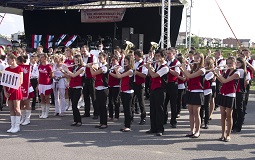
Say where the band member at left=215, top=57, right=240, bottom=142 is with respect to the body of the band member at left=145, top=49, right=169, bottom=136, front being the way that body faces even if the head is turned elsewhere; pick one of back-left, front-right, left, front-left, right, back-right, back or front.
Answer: back-left

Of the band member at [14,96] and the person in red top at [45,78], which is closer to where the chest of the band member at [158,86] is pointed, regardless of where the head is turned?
the band member

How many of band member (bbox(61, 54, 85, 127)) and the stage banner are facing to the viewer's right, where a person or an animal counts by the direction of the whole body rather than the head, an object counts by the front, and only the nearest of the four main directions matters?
0

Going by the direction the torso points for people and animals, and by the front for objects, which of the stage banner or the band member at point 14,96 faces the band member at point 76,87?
the stage banner

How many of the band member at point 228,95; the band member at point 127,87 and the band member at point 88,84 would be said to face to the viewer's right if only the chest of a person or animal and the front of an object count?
0

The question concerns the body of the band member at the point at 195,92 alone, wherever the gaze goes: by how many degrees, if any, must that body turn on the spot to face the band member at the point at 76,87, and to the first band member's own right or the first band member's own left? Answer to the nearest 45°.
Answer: approximately 45° to the first band member's own right

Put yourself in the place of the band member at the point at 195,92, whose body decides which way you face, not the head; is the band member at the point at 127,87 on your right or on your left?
on your right

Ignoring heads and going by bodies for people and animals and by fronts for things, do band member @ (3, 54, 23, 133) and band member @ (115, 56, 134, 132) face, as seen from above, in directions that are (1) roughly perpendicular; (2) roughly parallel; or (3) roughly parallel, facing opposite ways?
roughly parallel

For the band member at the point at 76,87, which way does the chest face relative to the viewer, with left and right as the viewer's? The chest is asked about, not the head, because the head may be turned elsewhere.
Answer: facing the viewer and to the left of the viewer

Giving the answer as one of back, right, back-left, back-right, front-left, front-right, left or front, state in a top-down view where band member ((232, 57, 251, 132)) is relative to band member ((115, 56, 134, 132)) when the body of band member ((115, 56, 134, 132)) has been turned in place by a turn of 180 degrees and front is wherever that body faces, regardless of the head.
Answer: front-right

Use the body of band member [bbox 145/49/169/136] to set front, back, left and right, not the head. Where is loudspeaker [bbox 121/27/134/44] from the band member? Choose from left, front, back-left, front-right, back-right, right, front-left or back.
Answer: back-right

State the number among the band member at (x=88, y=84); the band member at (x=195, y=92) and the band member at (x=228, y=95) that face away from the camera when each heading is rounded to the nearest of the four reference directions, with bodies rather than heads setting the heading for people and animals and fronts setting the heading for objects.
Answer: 0

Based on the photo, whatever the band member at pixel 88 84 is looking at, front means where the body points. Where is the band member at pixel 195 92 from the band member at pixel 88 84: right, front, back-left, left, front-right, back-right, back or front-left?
left

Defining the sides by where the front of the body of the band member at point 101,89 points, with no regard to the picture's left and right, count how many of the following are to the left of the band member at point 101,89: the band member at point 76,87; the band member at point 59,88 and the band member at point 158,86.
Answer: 1

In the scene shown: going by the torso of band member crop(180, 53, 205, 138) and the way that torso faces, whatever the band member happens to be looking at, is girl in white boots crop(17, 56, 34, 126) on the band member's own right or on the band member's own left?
on the band member's own right
